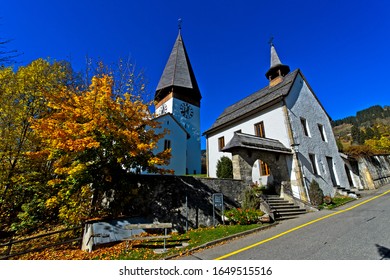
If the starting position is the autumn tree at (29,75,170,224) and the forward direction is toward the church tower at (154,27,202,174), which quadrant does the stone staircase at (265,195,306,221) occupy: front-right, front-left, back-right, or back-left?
front-right

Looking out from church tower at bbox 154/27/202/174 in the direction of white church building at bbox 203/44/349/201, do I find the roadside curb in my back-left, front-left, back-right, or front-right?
front-right

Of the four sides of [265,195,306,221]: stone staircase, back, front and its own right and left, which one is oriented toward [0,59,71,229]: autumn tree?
right

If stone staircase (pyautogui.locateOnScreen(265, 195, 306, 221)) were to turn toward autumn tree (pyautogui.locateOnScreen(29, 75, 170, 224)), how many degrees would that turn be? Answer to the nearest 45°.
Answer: approximately 90° to its right

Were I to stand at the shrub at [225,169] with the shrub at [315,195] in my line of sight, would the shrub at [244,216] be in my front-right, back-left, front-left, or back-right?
front-right

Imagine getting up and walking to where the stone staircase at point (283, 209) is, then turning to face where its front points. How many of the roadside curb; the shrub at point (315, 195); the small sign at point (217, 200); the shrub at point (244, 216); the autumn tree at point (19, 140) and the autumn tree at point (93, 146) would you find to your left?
1

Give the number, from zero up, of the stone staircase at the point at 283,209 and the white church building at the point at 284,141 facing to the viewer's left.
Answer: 0

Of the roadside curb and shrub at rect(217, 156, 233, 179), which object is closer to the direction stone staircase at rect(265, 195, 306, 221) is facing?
the roadside curb

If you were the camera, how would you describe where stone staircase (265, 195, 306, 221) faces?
facing the viewer and to the right of the viewer

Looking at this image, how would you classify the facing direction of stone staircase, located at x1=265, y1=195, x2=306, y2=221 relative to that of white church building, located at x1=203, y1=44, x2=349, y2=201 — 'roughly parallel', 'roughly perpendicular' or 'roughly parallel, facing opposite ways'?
roughly parallel
